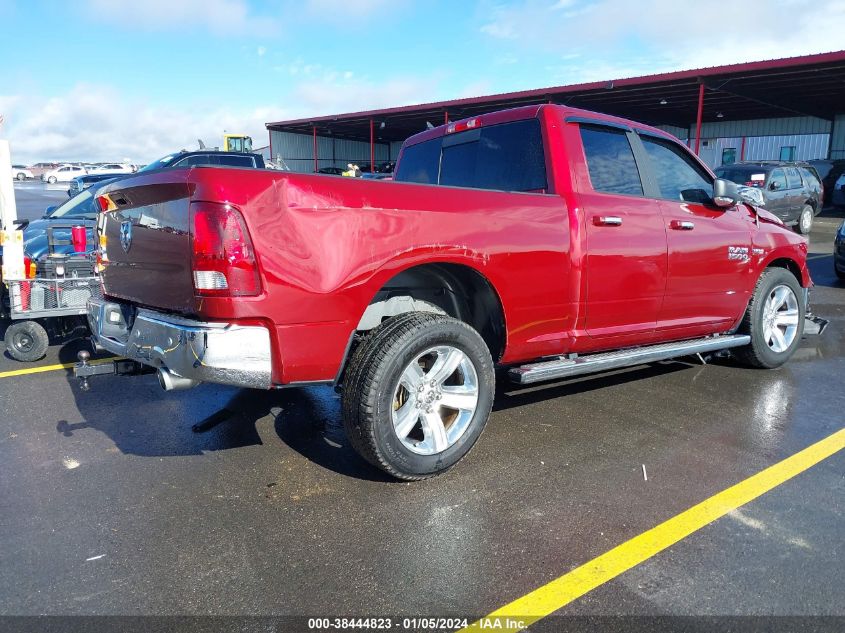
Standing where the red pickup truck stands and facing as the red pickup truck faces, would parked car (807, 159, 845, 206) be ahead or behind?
ahead

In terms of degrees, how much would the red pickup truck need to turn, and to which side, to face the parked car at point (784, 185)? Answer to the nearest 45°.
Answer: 0° — it already faces it

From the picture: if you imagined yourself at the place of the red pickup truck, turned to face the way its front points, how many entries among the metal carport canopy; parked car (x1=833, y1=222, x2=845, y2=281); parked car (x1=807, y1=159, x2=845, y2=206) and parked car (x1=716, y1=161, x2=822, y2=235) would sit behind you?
0

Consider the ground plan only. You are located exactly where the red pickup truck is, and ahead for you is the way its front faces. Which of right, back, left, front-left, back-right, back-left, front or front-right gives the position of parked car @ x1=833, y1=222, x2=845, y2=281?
front

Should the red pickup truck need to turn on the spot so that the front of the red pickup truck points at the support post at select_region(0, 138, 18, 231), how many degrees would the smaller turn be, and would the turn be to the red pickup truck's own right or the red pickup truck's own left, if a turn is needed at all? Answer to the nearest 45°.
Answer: approximately 90° to the red pickup truck's own left

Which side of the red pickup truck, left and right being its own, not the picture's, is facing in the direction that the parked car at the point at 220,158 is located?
left

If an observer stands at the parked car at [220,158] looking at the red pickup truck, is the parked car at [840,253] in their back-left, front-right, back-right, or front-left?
front-left

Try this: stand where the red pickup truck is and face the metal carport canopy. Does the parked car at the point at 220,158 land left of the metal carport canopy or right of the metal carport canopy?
left

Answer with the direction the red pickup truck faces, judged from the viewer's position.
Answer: facing away from the viewer and to the right of the viewer
